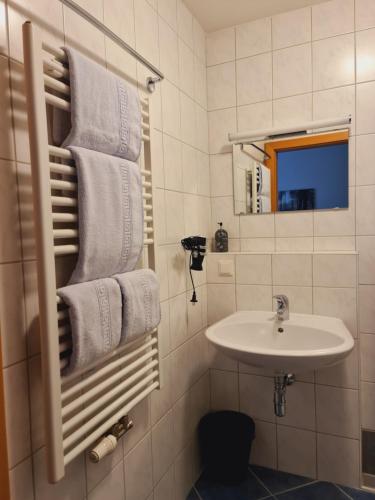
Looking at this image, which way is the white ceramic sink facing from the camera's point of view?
toward the camera

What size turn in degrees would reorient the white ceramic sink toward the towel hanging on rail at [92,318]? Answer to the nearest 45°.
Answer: approximately 45° to its right

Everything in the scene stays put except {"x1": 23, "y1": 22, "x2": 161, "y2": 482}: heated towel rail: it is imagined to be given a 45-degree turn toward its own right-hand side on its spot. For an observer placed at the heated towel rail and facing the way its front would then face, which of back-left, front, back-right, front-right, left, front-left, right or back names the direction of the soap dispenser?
back-left

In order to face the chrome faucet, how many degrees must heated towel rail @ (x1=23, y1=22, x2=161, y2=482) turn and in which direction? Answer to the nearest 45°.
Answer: approximately 90° to its left

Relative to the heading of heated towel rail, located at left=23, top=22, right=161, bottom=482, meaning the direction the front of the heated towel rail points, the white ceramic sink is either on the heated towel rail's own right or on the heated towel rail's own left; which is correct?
on the heated towel rail's own left

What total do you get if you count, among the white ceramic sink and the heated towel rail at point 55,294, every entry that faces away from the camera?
0

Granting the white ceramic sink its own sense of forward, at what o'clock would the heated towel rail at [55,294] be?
The heated towel rail is roughly at 1 o'clock from the white ceramic sink.

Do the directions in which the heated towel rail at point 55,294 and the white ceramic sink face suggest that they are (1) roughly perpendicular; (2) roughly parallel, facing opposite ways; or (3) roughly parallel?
roughly perpendicular

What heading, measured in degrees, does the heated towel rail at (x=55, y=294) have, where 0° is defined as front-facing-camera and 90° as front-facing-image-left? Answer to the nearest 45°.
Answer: approximately 315°

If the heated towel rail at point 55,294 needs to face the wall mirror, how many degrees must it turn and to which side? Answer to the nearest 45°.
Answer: approximately 90° to its left

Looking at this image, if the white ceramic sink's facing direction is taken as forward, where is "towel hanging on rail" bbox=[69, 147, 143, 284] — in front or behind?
in front
